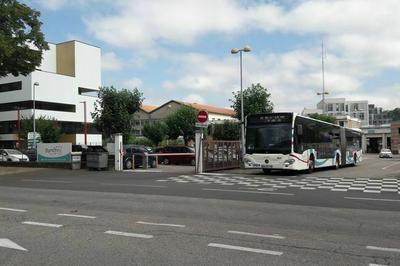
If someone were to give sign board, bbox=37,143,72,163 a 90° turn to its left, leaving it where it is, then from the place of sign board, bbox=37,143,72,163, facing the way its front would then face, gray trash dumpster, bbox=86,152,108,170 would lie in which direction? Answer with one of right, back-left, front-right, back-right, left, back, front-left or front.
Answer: front-right

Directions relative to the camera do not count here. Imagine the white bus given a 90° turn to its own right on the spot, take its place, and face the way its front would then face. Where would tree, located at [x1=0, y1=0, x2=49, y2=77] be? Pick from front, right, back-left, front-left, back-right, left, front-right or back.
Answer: front-left

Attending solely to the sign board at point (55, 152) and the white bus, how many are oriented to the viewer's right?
0

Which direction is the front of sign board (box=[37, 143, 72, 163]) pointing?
toward the camera

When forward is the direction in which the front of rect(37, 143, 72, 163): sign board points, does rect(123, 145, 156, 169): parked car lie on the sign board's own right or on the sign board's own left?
on the sign board's own left

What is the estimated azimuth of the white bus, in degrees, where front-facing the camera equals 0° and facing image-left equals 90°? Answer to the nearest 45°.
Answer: approximately 45°

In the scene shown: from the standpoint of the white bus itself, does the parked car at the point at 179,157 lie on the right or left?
on its right

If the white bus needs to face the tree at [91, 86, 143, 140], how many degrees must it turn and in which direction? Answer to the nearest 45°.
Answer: approximately 90° to its right
